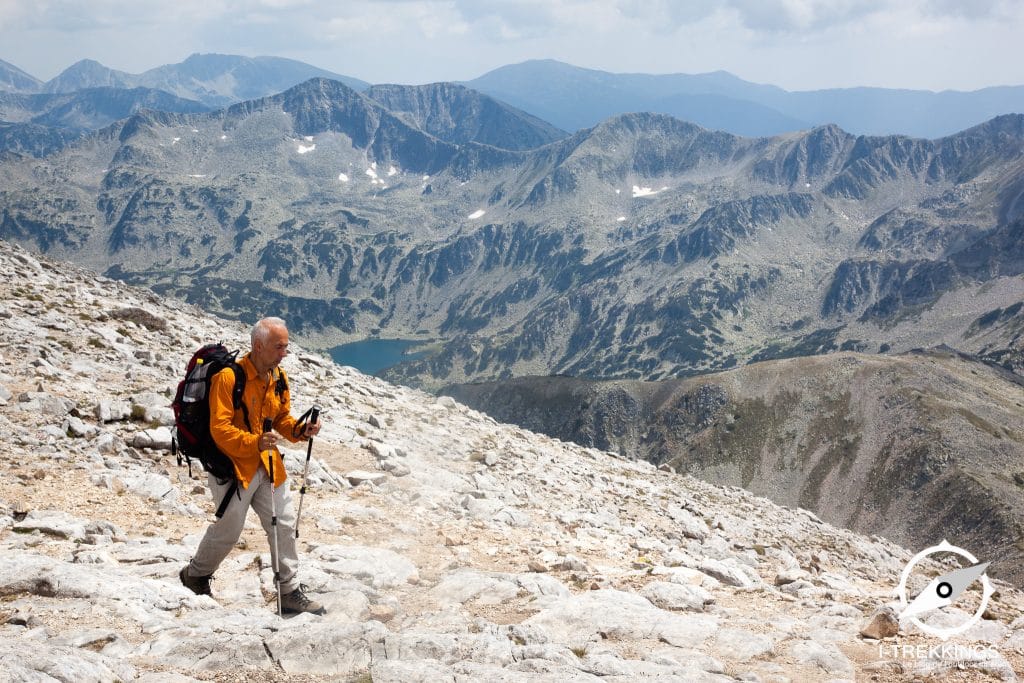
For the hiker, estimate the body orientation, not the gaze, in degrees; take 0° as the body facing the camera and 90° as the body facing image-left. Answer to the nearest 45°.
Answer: approximately 315°

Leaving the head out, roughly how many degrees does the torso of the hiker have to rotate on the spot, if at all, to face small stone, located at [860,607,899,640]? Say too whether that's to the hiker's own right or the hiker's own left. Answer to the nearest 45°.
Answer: approximately 45° to the hiker's own left
